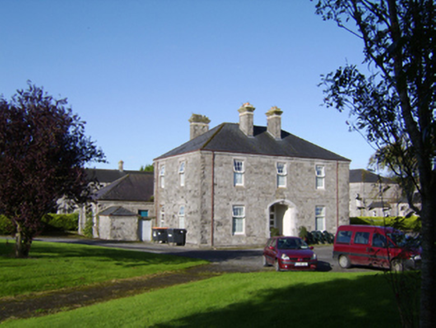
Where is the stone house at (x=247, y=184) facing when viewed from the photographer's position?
facing the viewer and to the right of the viewer

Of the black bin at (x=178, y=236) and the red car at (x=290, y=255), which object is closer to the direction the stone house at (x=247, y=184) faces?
the red car

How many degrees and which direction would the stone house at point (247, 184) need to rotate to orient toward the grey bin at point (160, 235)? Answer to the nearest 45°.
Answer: approximately 135° to its right

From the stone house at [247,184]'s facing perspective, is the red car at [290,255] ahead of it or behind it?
ahead

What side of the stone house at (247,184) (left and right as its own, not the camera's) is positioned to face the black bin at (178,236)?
right

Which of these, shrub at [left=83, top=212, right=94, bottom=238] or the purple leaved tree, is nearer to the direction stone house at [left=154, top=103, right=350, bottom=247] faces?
the purple leaved tree

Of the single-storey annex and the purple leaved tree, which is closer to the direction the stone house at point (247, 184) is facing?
the purple leaved tree

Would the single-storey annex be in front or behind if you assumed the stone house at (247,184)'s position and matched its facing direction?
behind

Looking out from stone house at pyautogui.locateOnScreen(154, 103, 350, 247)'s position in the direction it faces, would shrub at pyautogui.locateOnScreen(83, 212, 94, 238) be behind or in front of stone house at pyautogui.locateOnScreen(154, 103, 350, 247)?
behind
